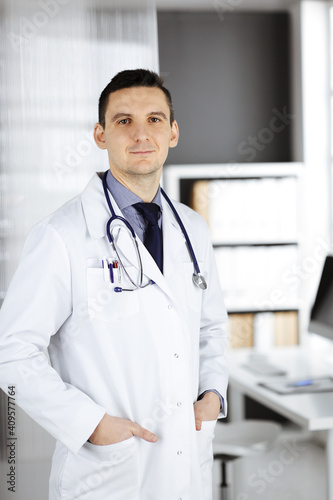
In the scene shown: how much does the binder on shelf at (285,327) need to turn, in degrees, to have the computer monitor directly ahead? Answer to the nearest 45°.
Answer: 0° — it already faces it

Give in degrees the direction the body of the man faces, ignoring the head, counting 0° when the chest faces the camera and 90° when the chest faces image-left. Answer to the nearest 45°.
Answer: approximately 315°

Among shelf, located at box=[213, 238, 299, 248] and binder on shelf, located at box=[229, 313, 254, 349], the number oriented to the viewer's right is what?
0

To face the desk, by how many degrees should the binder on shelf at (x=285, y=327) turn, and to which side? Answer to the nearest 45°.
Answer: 0° — it already faces it

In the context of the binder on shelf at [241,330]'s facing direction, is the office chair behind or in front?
in front

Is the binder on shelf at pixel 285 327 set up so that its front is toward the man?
yes

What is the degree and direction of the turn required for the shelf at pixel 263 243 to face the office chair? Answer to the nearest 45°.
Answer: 0° — it already faces it
